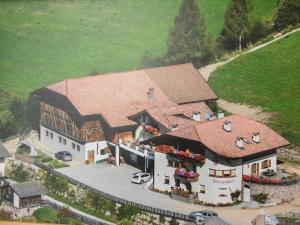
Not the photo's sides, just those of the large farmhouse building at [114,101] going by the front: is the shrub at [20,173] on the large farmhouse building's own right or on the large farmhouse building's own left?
on the large farmhouse building's own right

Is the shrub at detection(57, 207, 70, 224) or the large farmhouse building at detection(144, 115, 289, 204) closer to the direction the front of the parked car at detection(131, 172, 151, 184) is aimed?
the shrub

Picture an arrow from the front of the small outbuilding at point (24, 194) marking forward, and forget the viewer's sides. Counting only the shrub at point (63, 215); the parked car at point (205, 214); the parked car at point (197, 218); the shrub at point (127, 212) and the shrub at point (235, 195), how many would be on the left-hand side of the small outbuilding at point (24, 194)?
5

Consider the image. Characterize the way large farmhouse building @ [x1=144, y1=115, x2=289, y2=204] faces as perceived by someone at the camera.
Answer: facing the viewer and to the left of the viewer
